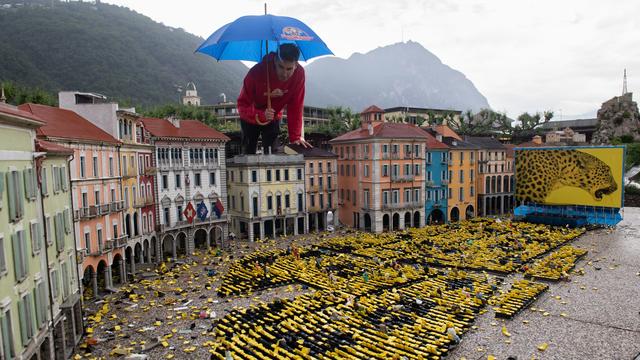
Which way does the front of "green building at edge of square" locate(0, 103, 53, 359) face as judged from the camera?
facing the viewer and to the right of the viewer

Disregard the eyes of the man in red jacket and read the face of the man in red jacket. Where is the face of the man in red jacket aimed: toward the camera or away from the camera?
toward the camera

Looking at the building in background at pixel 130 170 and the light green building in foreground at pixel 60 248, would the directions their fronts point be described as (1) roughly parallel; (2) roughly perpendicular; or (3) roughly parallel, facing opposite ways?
roughly parallel

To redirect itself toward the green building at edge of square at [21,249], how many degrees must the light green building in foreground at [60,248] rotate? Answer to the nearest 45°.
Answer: approximately 45° to its right

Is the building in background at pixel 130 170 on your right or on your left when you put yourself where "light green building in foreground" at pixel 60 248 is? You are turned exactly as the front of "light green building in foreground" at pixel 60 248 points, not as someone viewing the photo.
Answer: on your left

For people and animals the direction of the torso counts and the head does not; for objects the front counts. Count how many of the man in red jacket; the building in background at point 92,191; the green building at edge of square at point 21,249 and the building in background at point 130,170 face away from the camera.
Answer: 0

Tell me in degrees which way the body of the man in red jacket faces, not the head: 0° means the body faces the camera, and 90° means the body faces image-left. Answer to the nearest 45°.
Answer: approximately 315°

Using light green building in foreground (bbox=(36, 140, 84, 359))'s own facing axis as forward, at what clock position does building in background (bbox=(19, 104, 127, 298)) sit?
building in background (bbox=(19, 104, 127, 298)) is roughly at 8 o'clock from light green building in foreground (bbox=(36, 140, 84, 359)).

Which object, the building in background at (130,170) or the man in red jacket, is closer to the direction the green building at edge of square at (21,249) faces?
the man in red jacket

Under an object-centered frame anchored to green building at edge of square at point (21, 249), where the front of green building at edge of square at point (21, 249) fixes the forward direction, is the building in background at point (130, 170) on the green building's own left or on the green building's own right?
on the green building's own left

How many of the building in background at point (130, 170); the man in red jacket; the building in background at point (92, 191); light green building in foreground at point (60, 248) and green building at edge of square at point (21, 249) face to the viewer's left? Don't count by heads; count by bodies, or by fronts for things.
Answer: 0

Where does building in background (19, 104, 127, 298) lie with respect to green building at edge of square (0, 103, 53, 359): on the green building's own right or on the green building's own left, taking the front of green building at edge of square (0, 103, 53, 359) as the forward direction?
on the green building's own left

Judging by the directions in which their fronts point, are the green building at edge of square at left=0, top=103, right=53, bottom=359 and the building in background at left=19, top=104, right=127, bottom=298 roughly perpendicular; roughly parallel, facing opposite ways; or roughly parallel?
roughly parallel

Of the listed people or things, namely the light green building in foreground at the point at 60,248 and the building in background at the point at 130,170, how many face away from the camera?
0

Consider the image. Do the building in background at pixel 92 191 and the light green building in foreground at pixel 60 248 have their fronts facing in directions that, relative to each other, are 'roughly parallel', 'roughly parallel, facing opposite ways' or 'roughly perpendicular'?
roughly parallel
